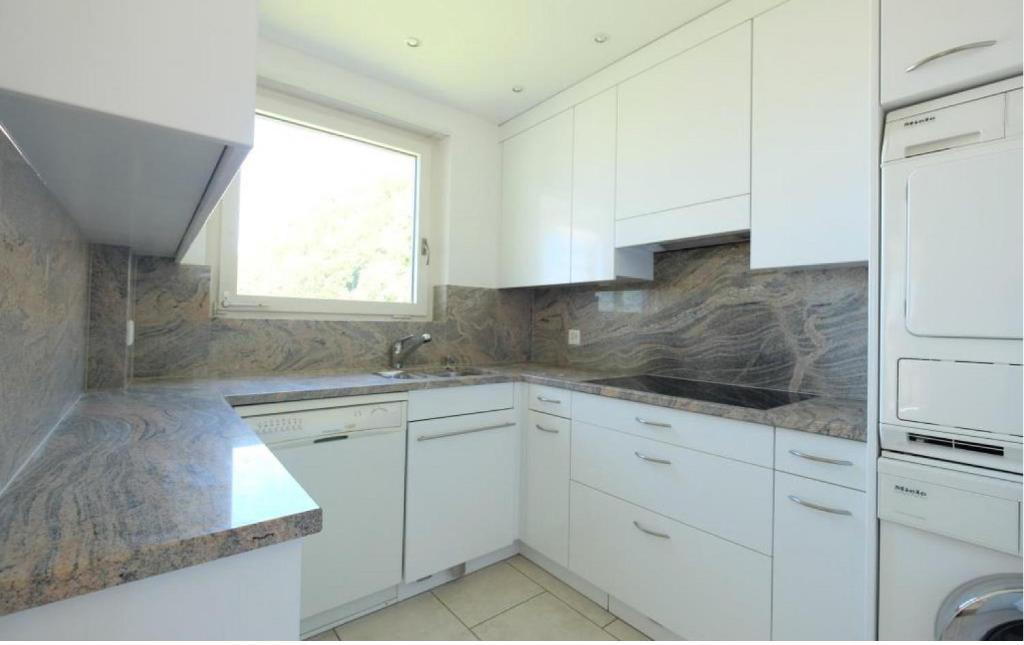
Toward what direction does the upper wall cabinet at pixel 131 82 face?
to the viewer's right

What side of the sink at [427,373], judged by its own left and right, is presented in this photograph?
front

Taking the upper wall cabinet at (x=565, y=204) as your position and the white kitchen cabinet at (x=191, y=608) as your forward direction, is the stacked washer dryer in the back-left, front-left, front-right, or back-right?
front-left

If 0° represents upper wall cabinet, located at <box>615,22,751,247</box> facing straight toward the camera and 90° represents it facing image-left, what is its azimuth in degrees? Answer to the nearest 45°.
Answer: approximately 45°

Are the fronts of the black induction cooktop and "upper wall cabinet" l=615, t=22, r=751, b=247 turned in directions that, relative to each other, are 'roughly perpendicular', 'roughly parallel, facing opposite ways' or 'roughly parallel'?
roughly parallel

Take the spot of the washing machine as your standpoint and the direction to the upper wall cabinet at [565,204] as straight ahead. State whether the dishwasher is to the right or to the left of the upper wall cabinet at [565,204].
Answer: left

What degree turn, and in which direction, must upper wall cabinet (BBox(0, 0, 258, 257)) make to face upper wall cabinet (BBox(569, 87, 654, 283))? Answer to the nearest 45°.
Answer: approximately 45° to its left

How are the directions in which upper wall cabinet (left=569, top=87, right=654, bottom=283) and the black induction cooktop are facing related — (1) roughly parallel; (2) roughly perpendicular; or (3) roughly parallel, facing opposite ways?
roughly parallel

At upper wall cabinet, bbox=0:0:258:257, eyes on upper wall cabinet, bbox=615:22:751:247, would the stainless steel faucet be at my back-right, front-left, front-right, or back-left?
front-left

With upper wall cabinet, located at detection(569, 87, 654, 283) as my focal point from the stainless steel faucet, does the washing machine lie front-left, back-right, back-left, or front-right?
front-right

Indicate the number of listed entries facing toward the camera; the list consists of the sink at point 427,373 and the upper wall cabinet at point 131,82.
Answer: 1

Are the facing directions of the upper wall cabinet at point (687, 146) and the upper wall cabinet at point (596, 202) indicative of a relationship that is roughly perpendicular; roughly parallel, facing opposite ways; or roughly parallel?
roughly parallel

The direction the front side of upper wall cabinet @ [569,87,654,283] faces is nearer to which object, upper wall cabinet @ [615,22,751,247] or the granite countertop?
the granite countertop

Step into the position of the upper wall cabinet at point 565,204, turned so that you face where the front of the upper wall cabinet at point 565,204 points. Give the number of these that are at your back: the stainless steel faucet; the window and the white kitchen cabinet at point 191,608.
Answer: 0

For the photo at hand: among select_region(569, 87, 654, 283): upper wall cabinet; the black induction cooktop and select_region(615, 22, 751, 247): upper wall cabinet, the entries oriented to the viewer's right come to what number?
0

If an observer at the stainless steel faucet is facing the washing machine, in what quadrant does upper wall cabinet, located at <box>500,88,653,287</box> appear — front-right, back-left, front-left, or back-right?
front-left
